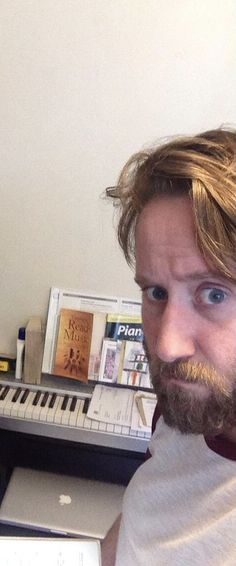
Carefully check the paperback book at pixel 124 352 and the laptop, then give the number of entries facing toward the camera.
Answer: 2

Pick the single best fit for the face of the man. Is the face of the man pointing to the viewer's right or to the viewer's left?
to the viewer's left

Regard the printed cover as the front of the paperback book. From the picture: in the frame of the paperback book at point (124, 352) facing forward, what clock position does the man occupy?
The man is roughly at 12 o'clock from the paperback book.

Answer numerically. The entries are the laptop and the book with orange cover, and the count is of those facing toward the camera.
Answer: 2

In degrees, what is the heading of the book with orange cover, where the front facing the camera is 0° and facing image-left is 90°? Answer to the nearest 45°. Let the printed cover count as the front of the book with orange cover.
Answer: approximately 0°

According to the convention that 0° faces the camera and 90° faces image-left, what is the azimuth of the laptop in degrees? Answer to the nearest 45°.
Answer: approximately 0°
